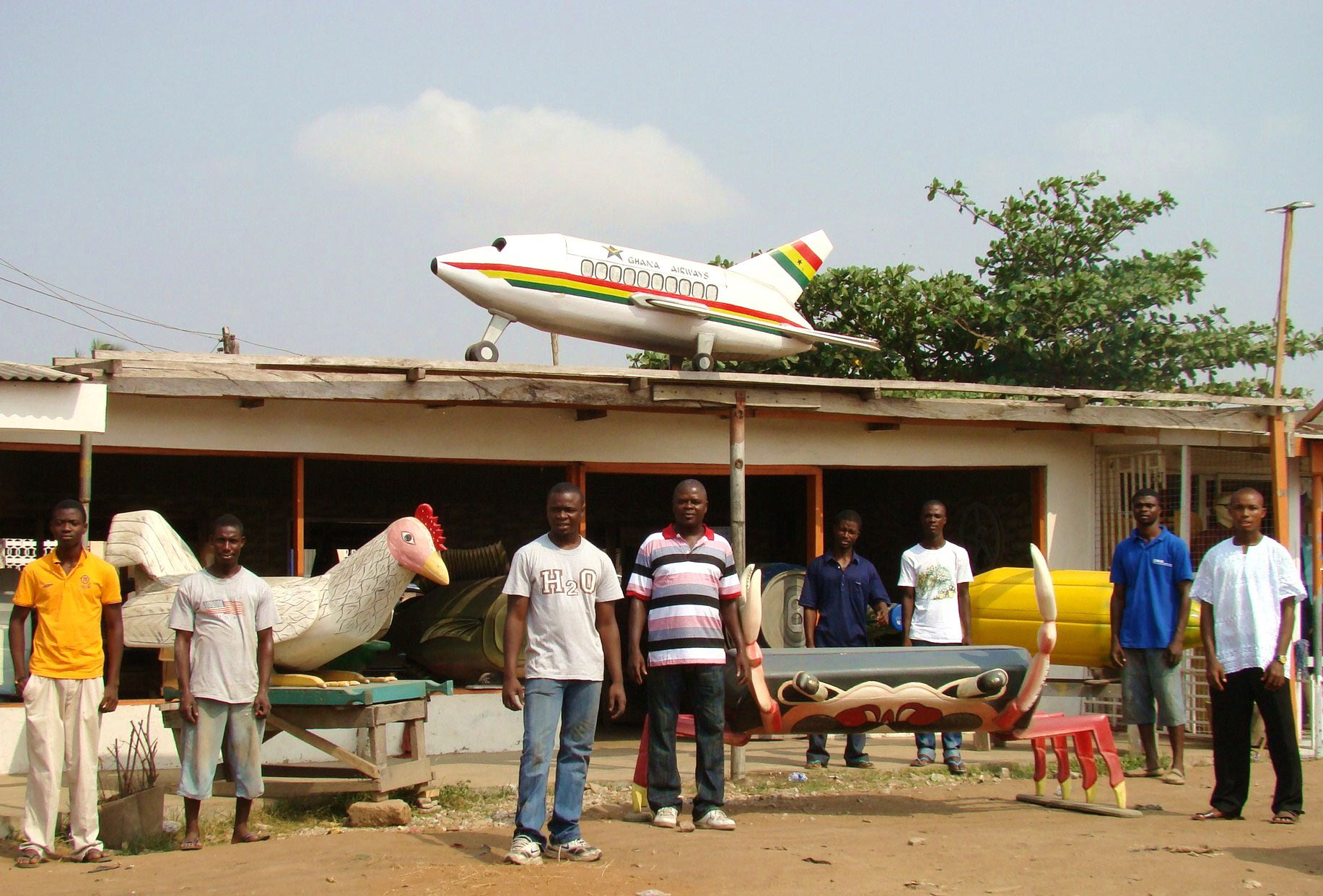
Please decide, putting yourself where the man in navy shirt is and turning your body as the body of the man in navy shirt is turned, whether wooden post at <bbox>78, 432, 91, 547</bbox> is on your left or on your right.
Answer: on your right

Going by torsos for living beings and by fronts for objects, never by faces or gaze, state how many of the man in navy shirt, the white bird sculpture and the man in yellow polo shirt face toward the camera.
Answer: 2

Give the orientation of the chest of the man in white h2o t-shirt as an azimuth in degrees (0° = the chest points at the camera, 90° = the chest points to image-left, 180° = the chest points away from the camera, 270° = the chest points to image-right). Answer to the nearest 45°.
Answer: approximately 0°

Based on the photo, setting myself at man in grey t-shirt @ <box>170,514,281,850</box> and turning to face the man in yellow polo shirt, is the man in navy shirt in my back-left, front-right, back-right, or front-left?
back-right

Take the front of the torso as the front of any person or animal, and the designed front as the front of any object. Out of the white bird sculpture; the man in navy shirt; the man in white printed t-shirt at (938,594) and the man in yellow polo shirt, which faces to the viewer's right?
the white bird sculpture

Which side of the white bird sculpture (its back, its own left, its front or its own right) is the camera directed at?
right

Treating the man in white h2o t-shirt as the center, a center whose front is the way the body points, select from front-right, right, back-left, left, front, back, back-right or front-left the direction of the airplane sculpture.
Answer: back

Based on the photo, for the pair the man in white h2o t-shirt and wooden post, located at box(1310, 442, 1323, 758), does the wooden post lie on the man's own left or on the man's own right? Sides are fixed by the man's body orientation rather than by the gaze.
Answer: on the man's own left

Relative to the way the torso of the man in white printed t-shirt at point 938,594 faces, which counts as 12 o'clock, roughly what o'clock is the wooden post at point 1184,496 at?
The wooden post is roughly at 7 o'clock from the man in white printed t-shirt.

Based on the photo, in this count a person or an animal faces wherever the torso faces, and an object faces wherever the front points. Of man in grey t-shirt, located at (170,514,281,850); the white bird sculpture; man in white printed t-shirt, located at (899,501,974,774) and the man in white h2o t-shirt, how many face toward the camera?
3

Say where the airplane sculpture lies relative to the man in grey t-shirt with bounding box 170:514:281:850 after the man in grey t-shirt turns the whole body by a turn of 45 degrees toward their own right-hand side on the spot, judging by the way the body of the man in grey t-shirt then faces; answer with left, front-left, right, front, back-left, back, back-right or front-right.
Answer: back

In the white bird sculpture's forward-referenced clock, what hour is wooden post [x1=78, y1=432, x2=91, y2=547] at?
The wooden post is roughly at 7 o'clock from the white bird sculpture.

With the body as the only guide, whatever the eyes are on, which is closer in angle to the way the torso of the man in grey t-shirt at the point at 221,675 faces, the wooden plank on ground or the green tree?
the wooden plank on ground
